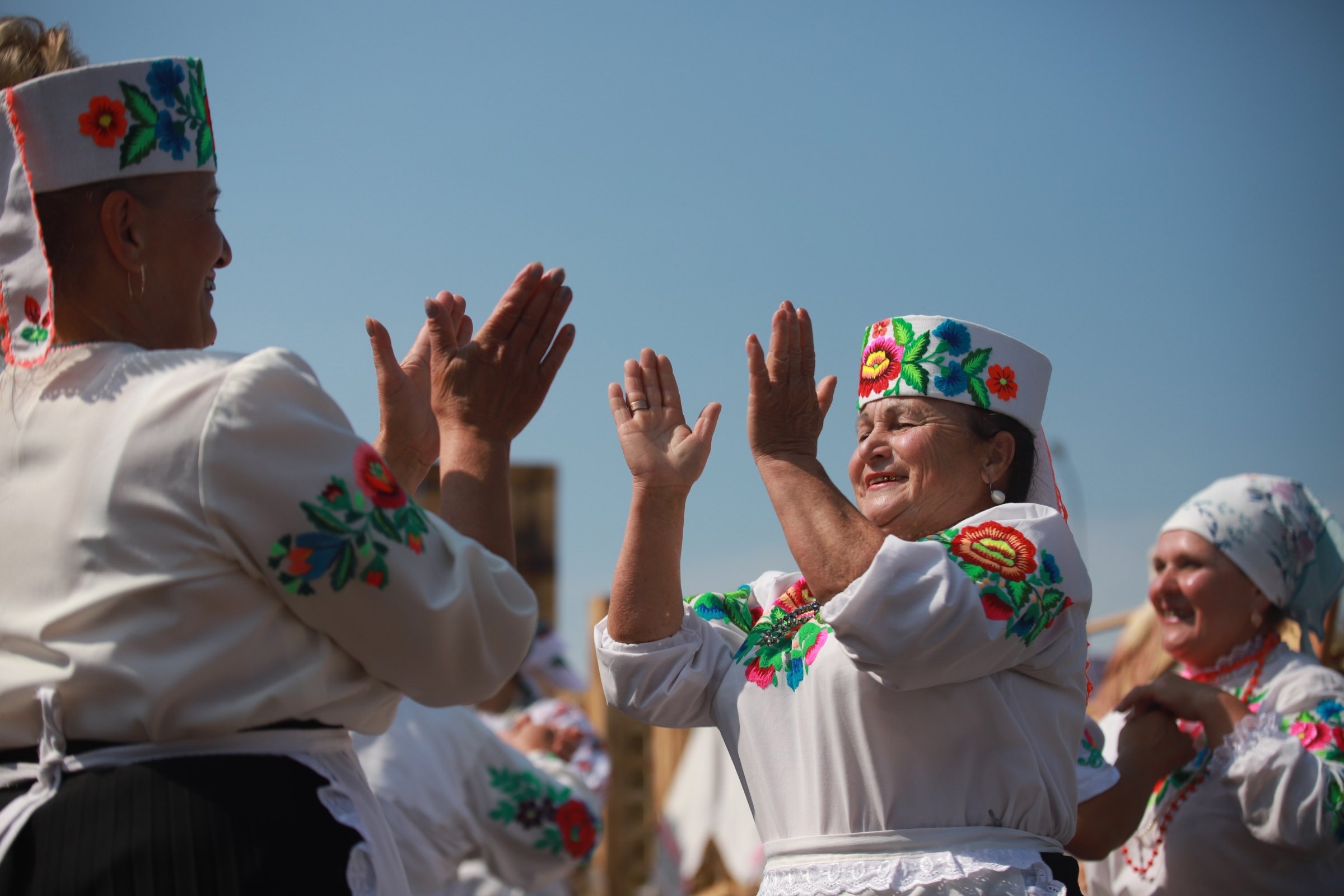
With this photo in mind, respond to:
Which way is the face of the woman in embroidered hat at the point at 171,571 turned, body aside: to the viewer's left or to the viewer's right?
to the viewer's right

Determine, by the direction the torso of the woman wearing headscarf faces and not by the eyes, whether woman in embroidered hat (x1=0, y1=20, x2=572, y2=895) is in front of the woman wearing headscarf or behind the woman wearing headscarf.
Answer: in front

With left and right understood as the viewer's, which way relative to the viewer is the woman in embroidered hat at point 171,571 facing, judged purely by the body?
facing away from the viewer and to the right of the viewer

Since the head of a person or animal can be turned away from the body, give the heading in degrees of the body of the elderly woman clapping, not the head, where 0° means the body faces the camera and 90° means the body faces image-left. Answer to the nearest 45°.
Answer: approximately 45°

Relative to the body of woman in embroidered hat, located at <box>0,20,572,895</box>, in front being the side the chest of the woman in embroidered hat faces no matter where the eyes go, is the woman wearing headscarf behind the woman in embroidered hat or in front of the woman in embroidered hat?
in front

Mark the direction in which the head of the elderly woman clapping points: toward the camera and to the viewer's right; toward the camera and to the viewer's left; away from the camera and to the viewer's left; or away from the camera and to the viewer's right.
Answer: toward the camera and to the viewer's left

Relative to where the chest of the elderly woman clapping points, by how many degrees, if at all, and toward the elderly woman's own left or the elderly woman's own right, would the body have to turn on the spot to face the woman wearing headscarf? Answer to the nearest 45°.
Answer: approximately 180°

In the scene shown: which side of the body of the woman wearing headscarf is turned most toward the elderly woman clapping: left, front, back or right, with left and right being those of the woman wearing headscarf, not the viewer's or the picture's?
front

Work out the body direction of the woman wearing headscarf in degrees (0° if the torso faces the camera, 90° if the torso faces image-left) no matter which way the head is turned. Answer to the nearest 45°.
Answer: approximately 45°

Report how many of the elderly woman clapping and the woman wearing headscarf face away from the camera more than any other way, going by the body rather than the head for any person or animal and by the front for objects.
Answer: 0
